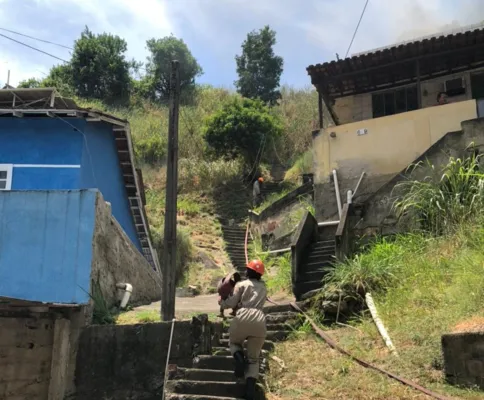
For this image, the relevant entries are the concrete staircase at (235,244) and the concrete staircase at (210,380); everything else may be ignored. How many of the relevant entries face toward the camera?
2

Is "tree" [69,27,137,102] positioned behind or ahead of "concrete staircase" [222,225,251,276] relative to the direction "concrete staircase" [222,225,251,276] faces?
behind

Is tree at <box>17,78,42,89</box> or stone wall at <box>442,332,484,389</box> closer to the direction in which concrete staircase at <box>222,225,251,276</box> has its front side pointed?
the stone wall

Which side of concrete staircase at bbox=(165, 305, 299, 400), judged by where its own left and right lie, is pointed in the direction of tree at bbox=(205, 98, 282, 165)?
back

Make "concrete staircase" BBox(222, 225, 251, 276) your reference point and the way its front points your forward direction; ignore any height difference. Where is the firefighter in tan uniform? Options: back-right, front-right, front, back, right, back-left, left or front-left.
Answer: front

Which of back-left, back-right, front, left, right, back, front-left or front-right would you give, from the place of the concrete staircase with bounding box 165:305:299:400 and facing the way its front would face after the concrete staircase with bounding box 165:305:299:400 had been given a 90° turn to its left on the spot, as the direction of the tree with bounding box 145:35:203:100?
left

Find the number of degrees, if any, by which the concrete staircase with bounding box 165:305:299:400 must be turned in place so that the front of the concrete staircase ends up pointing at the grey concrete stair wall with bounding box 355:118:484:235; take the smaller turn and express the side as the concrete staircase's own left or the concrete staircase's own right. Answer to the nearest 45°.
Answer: approximately 135° to the concrete staircase's own left

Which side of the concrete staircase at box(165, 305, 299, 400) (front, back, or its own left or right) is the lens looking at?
front

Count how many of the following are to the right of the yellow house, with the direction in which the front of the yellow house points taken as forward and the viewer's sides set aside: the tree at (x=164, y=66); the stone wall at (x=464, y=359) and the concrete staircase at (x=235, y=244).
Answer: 2

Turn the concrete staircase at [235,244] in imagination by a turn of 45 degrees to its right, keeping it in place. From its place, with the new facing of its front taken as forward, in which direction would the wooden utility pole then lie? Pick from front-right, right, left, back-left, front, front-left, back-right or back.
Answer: front-left

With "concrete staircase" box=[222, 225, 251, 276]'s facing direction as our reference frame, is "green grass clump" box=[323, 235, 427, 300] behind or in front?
in front

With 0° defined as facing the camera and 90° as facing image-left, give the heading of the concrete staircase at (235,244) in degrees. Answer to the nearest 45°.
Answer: approximately 0°

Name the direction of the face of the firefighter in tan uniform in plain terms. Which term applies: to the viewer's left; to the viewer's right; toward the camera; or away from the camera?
away from the camera

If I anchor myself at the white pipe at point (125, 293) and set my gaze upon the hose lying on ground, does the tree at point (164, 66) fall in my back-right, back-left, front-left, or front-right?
back-left

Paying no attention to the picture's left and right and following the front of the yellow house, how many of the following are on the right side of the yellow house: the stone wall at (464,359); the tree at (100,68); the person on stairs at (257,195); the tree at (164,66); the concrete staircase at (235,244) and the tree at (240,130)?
5

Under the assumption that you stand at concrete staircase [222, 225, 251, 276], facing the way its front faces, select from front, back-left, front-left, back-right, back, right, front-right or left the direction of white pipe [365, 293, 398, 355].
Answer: front

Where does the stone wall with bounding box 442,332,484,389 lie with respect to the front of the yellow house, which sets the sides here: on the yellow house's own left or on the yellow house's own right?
on the yellow house's own left
